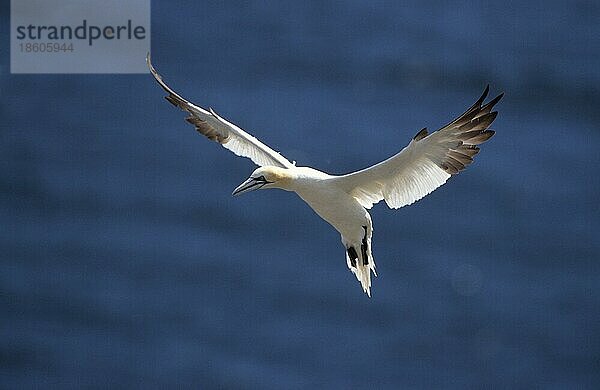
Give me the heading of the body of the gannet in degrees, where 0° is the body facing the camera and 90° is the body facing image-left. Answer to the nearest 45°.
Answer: approximately 45°
